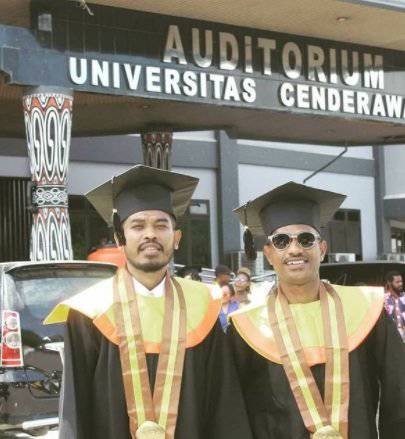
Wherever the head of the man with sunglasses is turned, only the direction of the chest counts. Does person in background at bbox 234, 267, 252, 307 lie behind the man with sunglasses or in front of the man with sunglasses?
behind

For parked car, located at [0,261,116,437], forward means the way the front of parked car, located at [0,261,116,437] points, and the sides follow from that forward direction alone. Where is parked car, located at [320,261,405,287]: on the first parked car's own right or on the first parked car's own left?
on the first parked car's own right

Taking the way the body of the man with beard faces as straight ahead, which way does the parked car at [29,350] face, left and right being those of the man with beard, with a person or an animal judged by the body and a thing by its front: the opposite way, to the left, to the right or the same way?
the opposite way

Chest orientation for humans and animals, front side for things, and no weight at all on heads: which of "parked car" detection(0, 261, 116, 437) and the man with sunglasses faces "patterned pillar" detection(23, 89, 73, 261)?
the parked car

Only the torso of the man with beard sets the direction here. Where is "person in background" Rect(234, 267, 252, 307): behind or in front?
behind

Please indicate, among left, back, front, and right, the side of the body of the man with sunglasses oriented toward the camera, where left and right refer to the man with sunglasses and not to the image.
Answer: front

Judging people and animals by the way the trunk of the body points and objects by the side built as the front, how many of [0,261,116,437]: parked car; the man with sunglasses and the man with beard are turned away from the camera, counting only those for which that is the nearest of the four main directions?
1

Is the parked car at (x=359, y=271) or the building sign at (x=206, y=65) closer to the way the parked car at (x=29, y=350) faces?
the building sign

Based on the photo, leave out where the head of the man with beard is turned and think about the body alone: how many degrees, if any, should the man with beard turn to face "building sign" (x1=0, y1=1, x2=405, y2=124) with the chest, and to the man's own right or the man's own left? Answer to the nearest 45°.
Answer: approximately 180°

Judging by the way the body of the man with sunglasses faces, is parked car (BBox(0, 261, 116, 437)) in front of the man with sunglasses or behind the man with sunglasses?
behind

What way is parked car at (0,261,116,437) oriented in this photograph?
away from the camera

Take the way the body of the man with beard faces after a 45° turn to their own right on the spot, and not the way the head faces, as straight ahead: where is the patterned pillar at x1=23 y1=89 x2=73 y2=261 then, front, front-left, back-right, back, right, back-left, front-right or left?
back-right

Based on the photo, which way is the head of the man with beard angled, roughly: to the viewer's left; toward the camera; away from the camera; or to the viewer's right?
toward the camera

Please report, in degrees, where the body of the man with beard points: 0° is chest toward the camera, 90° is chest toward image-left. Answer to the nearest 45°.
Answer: approximately 0°

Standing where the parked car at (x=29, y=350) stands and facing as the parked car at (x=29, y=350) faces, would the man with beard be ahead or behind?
behind

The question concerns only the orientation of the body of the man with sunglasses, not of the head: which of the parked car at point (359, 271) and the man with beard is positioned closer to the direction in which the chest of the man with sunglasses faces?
the man with beard

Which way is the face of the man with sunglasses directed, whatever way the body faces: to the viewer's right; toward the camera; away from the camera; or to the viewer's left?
toward the camera

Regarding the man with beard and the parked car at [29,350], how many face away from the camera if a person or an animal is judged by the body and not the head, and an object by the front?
1

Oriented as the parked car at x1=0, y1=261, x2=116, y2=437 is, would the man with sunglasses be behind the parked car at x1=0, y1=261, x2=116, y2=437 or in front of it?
behind

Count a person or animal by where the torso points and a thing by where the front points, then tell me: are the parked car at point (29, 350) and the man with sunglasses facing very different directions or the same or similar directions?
very different directions

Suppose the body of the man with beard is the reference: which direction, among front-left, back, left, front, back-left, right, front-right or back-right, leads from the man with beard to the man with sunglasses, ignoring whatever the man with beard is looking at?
left

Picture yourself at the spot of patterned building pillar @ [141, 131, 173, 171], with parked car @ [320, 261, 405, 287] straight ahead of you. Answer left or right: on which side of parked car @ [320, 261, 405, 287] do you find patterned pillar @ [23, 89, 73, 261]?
right

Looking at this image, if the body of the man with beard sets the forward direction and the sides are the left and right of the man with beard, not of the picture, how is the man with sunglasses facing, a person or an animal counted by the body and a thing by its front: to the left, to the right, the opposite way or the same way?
the same way
